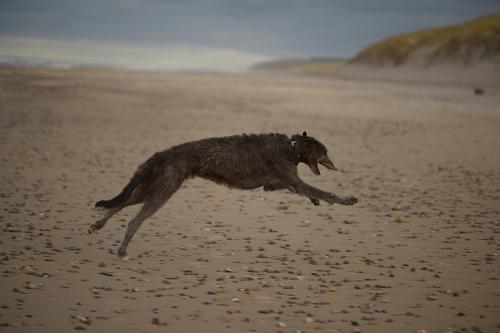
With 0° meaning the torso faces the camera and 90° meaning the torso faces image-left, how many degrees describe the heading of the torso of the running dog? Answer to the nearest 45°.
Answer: approximately 270°

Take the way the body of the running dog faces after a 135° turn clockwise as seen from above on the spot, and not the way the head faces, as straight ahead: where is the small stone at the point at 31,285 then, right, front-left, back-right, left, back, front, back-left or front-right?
front

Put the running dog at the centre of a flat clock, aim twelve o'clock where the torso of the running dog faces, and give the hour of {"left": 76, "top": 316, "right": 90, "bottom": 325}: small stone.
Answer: The small stone is roughly at 4 o'clock from the running dog.

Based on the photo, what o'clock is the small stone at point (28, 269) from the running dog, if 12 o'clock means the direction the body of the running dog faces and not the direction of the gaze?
The small stone is roughly at 5 o'clock from the running dog.
